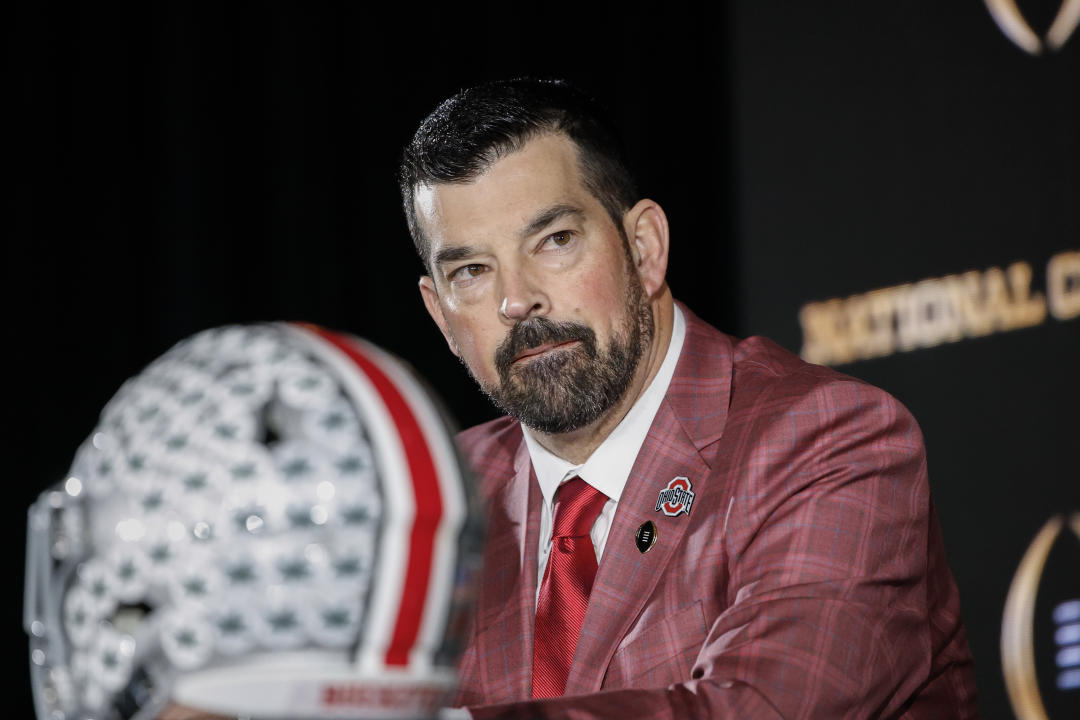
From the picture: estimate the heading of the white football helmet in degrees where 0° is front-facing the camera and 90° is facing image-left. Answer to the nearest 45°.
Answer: approximately 135°

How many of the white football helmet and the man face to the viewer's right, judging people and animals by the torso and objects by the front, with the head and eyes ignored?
0

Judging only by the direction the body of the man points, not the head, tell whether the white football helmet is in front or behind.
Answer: in front

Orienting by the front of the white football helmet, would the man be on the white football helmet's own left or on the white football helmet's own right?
on the white football helmet's own right

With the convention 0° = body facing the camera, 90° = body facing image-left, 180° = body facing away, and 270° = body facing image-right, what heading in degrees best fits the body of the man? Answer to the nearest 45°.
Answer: approximately 45°

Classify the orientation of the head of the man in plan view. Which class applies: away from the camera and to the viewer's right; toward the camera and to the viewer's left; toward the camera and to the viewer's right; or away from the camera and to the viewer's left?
toward the camera and to the viewer's left
